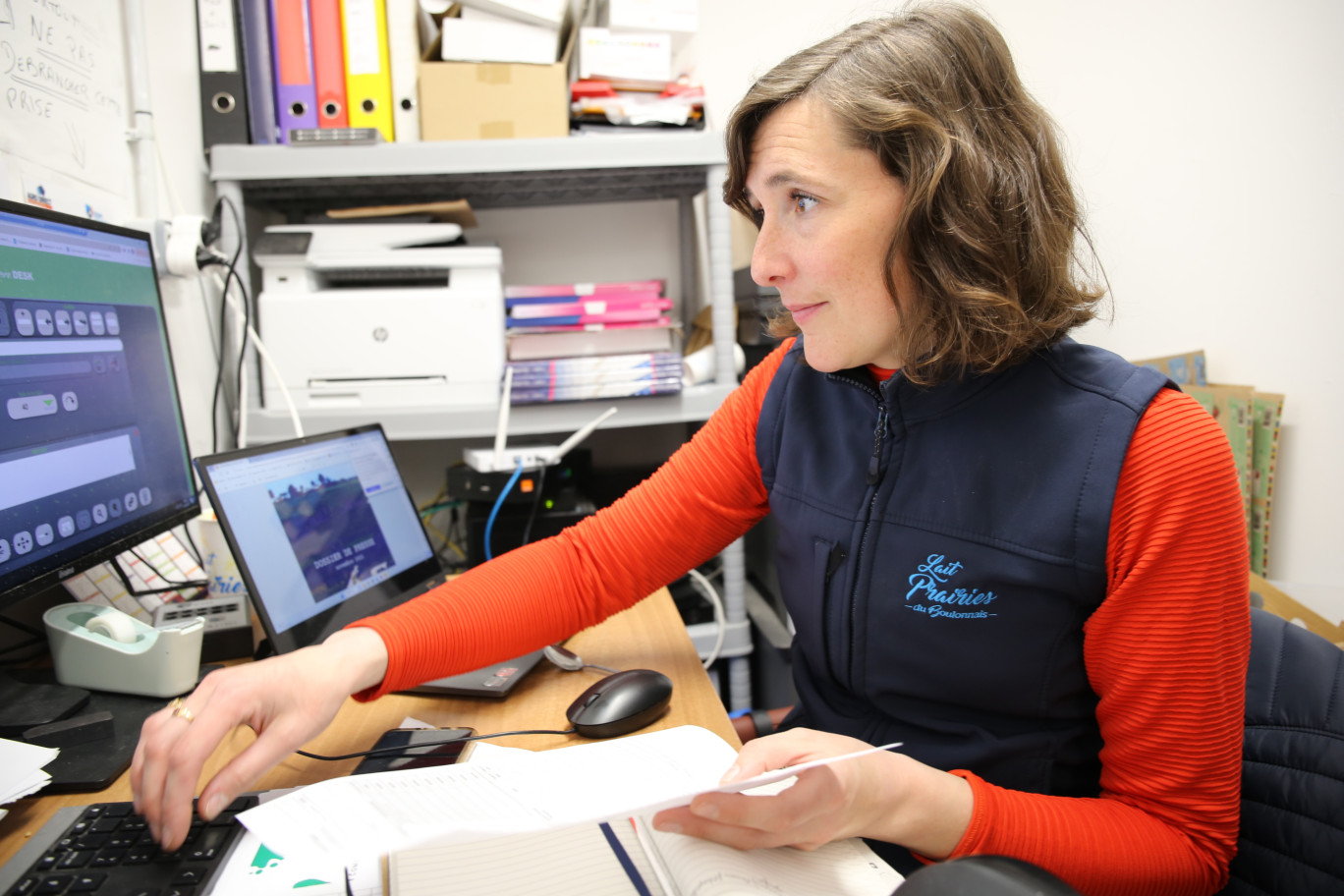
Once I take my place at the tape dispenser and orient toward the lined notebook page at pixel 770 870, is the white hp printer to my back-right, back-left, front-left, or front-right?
back-left

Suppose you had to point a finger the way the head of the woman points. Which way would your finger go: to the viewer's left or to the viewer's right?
to the viewer's left

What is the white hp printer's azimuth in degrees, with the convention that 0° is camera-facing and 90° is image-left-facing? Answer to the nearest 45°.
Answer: approximately 0°

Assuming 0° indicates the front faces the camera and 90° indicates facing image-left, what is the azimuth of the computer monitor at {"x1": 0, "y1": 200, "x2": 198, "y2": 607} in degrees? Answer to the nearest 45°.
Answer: approximately 315°

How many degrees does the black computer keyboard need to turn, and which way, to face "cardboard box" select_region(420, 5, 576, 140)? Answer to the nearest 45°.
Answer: approximately 45° to its left

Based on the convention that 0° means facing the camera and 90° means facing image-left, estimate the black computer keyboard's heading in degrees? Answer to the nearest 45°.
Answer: approximately 270°

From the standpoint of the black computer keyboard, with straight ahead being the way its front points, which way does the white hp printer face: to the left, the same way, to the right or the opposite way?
to the right
